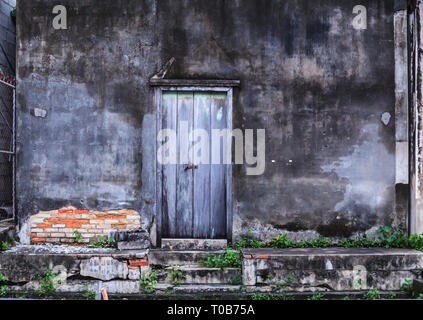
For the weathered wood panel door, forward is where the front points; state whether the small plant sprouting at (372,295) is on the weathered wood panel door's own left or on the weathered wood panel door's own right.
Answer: on the weathered wood panel door's own left

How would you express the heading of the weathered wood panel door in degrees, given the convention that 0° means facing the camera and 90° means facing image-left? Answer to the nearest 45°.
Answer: approximately 0°

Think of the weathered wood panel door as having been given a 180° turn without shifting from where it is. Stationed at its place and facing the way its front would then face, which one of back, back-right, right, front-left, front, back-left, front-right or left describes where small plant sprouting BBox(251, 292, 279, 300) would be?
back-right

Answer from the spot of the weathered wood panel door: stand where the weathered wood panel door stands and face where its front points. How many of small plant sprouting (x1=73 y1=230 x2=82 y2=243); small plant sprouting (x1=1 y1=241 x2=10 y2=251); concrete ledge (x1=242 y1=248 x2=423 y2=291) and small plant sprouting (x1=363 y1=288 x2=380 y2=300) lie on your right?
2

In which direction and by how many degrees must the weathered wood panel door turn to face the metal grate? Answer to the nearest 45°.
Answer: approximately 90° to its right

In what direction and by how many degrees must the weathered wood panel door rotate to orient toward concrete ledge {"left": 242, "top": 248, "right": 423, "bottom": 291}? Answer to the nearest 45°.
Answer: approximately 45° to its left

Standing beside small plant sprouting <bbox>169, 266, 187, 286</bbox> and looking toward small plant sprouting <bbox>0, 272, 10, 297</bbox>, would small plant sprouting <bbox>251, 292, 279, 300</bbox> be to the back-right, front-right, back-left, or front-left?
back-left

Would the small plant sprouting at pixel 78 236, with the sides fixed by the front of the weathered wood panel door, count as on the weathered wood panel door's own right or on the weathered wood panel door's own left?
on the weathered wood panel door's own right

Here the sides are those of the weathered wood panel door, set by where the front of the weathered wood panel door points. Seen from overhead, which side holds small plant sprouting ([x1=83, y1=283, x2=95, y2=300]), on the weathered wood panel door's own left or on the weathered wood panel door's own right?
on the weathered wood panel door's own right
